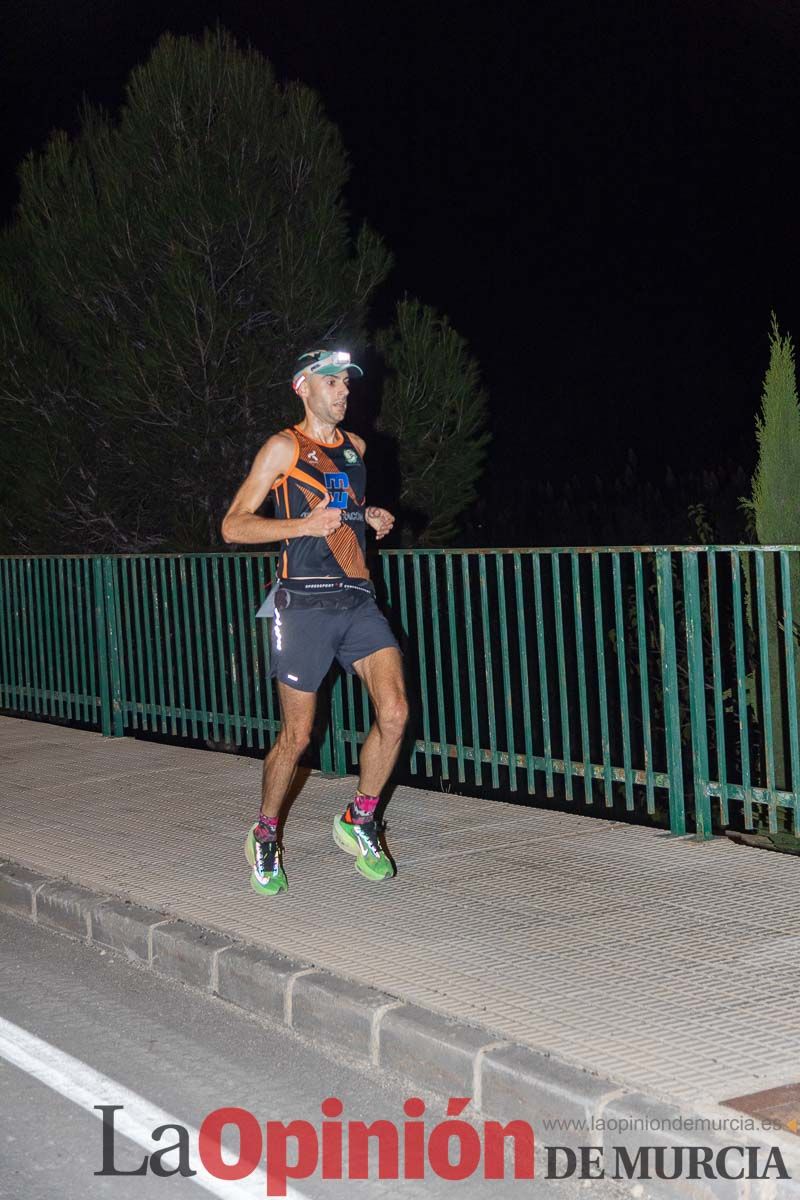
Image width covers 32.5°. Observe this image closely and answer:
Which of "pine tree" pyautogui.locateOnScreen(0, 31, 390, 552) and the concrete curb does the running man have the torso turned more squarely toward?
the concrete curb

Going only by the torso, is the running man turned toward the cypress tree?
no

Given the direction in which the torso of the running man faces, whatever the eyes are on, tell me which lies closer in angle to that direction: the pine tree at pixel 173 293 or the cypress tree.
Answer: the cypress tree

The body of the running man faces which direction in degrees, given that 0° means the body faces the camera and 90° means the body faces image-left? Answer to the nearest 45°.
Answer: approximately 315°

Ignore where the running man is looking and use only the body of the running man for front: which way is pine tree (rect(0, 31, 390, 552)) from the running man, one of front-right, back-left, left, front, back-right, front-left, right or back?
back-left
